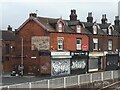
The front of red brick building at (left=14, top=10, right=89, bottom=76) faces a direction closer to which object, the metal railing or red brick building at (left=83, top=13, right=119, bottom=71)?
the metal railing

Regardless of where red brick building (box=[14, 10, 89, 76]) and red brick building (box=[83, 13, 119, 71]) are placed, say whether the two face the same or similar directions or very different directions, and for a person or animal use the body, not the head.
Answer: same or similar directions

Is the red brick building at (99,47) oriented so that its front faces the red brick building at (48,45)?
no

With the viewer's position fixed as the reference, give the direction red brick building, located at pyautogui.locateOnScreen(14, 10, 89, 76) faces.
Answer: facing the viewer and to the right of the viewer

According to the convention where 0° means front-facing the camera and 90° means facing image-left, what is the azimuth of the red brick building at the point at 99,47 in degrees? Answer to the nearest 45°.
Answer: approximately 315°

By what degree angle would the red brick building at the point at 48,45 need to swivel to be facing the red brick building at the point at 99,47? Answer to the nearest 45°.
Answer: approximately 90° to its left

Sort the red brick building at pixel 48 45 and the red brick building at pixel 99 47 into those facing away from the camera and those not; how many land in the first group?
0

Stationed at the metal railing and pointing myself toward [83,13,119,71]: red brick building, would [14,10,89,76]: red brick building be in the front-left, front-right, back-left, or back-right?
front-left
